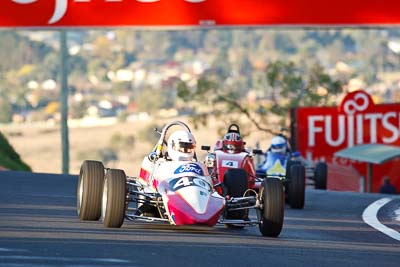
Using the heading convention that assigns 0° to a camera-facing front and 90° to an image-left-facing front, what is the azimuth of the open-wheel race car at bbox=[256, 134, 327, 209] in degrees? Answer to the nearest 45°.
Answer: approximately 45°

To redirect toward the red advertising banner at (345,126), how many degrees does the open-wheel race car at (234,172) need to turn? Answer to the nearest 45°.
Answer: approximately 180°

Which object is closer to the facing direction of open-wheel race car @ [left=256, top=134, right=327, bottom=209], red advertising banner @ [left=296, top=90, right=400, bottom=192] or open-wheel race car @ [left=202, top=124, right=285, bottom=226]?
the open-wheel race car

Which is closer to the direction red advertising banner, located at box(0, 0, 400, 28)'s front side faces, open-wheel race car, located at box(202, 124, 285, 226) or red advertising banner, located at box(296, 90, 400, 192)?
the open-wheel race car

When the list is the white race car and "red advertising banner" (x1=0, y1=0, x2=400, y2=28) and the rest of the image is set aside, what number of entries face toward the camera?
2
